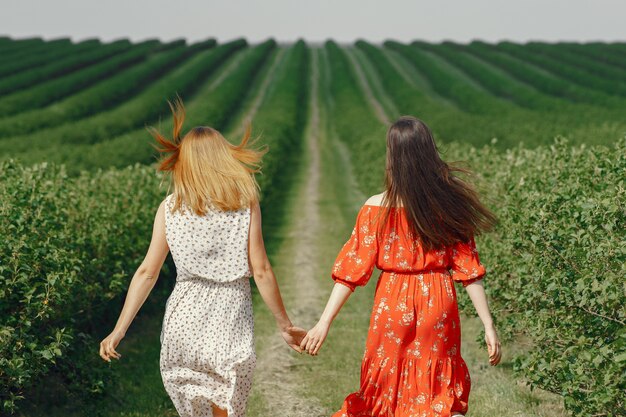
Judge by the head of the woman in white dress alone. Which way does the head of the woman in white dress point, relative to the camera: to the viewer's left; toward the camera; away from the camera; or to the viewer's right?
away from the camera

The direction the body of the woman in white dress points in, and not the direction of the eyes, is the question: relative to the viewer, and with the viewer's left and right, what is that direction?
facing away from the viewer

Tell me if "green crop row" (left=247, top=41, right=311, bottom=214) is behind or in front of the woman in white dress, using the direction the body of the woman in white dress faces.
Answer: in front

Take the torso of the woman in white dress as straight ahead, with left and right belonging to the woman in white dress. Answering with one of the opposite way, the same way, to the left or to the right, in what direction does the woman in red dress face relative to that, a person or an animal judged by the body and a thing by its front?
the same way

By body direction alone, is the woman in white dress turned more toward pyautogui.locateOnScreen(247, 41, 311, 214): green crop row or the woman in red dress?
the green crop row

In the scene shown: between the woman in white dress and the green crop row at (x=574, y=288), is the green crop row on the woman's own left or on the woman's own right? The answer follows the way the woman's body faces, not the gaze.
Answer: on the woman's own right

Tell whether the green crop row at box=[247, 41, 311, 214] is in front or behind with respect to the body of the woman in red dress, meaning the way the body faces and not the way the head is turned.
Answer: in front

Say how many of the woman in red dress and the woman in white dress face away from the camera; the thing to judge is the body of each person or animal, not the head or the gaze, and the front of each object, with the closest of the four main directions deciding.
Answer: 2

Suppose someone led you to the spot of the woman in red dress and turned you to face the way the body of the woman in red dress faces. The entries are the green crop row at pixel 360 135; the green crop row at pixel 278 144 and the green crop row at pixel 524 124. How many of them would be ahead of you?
3

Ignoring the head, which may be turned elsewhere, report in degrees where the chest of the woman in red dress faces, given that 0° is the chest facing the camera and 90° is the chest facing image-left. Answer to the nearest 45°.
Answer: approximately 180°

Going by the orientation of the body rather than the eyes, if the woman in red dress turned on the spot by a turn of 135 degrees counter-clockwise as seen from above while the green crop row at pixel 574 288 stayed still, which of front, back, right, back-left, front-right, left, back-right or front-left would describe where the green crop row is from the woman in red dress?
back

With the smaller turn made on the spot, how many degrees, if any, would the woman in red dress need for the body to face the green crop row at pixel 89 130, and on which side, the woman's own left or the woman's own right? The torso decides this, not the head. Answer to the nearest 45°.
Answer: approximately 45° to the woman's own left

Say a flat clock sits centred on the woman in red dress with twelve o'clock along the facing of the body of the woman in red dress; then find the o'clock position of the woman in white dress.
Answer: The woman in white dress is roughly at 9 o'clock from the woman in red dress.

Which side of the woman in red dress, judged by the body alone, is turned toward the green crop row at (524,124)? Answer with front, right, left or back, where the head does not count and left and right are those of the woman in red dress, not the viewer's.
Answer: front

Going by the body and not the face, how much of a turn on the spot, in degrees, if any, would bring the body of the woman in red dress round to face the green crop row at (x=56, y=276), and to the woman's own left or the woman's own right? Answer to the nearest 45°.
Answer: approximately 45° to the woman's own left

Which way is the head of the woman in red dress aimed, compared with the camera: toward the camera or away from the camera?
away from the camera
